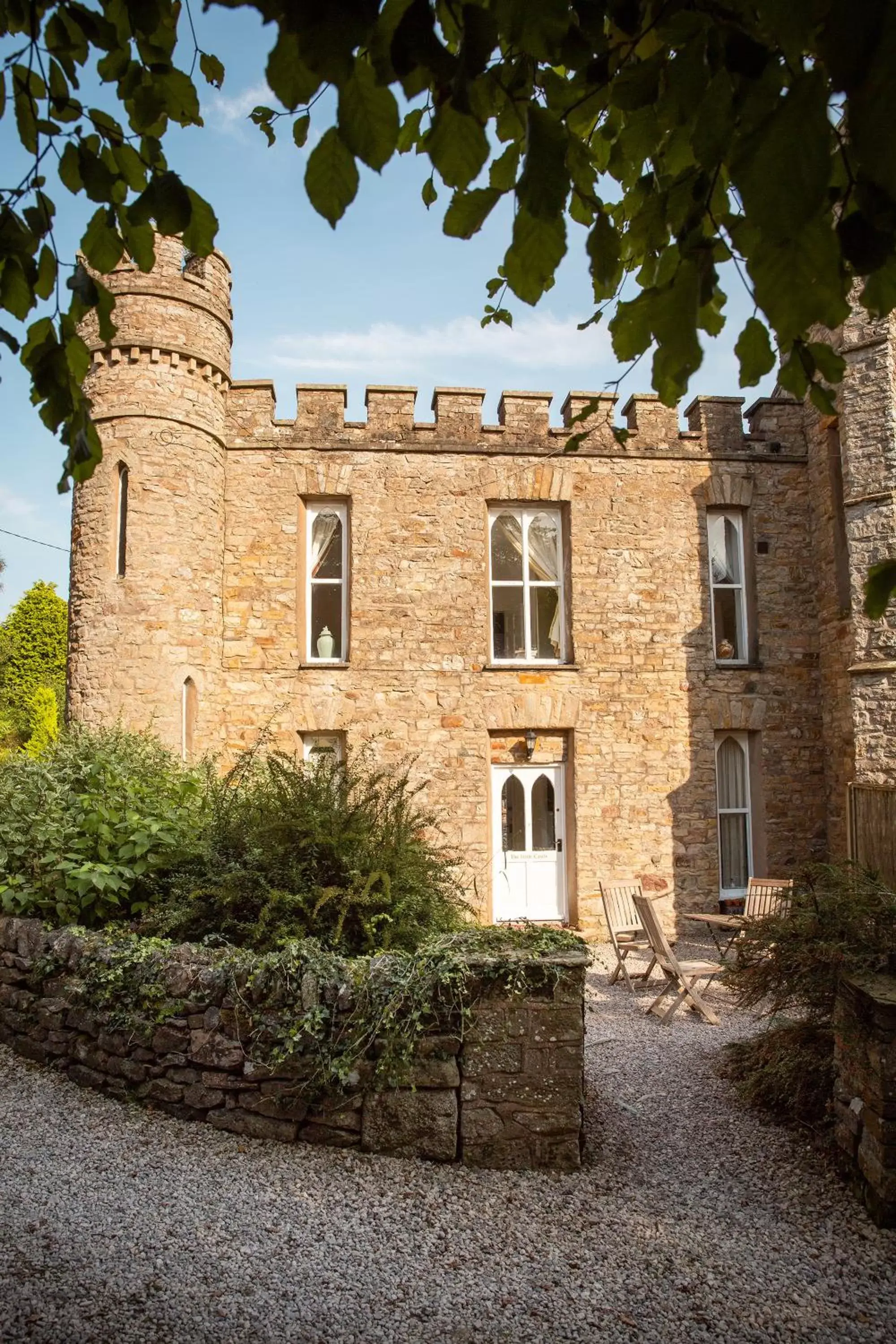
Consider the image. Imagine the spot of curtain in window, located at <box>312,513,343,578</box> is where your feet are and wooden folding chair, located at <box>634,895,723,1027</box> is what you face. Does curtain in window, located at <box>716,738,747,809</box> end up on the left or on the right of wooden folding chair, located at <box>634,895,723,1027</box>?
left

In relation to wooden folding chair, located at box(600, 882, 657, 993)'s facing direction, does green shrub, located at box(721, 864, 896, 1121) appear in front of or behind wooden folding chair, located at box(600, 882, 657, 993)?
in front

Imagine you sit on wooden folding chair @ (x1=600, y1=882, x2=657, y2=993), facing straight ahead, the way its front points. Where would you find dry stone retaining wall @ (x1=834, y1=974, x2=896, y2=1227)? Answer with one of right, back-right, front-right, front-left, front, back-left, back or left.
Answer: front-right

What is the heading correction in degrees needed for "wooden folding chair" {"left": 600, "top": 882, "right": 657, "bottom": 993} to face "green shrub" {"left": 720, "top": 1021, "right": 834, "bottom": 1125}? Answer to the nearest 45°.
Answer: approximately 45° to its right

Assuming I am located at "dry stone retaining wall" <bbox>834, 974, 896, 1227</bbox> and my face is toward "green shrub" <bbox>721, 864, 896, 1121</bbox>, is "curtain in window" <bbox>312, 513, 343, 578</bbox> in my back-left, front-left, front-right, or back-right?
front-left

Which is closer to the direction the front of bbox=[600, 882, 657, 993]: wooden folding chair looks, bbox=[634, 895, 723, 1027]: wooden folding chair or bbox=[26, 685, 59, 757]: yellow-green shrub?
the wooden folding chair

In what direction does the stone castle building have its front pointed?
toward the camera

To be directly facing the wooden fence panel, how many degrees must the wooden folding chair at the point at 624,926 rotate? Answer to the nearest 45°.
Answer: approximately 45° to its left

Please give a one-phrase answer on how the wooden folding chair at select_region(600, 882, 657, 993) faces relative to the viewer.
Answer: facing the viewer and to the right of the viewer

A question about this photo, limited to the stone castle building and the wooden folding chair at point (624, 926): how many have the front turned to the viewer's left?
0

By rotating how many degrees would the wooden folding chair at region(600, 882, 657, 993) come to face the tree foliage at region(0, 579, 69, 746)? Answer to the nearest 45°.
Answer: approximately 180°

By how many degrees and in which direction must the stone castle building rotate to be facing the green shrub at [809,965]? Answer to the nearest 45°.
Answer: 0° — it already faces it

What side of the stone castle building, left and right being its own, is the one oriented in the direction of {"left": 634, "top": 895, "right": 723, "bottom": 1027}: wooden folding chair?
front

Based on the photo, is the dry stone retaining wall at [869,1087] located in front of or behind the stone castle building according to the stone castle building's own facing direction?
in front
